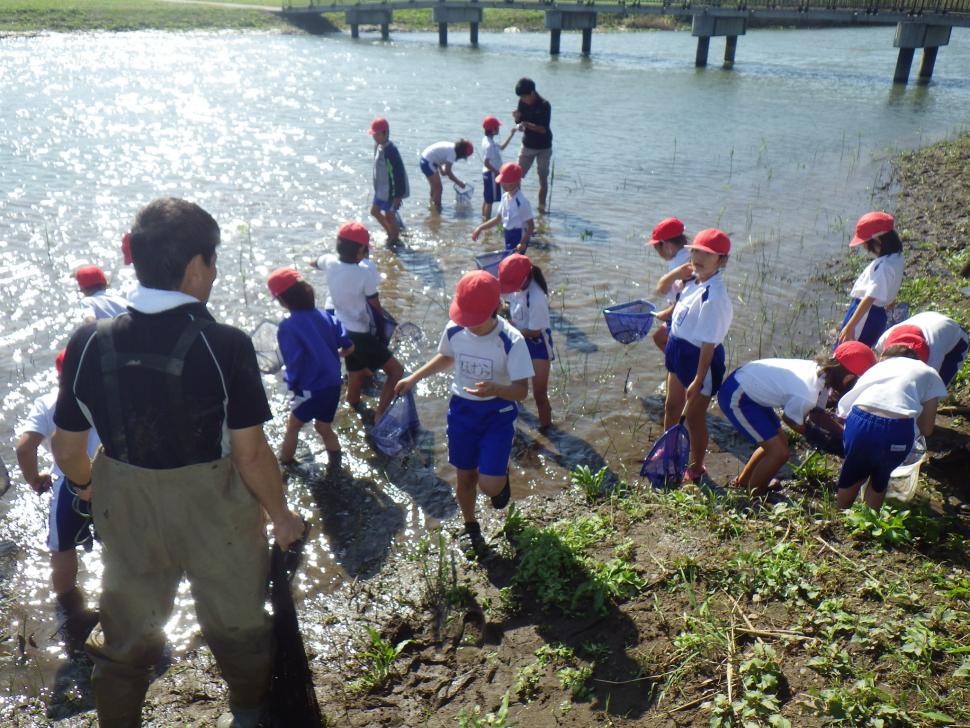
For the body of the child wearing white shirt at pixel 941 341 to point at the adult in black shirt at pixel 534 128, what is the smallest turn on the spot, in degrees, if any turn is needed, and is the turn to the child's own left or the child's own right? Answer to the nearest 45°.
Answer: approximately 45° to the child's own right

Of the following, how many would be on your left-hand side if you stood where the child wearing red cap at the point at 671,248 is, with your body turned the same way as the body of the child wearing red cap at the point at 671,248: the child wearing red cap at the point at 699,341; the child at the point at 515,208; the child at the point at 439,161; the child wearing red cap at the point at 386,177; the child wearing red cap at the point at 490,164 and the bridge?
1

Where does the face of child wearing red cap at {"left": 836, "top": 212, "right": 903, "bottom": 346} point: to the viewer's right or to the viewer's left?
to the viewer's left

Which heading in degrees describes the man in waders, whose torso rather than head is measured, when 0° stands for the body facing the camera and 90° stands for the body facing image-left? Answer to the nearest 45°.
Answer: approximately 180°

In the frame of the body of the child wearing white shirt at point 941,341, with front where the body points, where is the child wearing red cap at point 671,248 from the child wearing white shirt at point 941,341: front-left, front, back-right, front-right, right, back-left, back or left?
front

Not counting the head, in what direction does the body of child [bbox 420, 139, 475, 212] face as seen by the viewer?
to the viewer's right

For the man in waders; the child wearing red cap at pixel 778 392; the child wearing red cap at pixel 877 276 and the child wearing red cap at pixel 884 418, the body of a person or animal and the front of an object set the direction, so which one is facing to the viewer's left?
the child wearing red cap at pixel 877 276

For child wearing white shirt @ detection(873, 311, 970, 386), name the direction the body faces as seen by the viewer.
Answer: to the viewer's left

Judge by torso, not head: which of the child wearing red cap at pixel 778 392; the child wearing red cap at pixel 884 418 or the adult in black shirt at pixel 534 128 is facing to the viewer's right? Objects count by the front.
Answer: the child wearing red cap at pixel 778 392

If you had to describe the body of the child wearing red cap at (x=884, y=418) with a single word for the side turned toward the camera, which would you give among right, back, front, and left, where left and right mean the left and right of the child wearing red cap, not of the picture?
back

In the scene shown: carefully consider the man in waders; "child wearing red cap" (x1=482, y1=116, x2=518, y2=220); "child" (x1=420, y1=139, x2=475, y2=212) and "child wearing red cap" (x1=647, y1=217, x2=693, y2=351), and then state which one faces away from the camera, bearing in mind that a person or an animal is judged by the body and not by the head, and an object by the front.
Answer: the man in waders

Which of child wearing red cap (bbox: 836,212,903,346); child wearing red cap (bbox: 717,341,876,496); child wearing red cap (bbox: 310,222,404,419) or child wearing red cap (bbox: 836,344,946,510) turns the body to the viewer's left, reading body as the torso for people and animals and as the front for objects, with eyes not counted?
child wearing red cap (bbox: 836,212,903,346)

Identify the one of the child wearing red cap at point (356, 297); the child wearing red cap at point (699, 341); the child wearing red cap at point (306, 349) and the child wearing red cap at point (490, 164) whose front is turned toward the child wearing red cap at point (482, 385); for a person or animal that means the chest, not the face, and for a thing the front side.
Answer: the child wearing red cap at point (699, 341)

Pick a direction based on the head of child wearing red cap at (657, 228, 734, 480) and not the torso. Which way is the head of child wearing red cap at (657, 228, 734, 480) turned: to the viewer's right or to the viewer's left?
to the viewer's left

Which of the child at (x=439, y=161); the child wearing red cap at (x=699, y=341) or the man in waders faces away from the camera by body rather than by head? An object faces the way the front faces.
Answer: the man in waders
